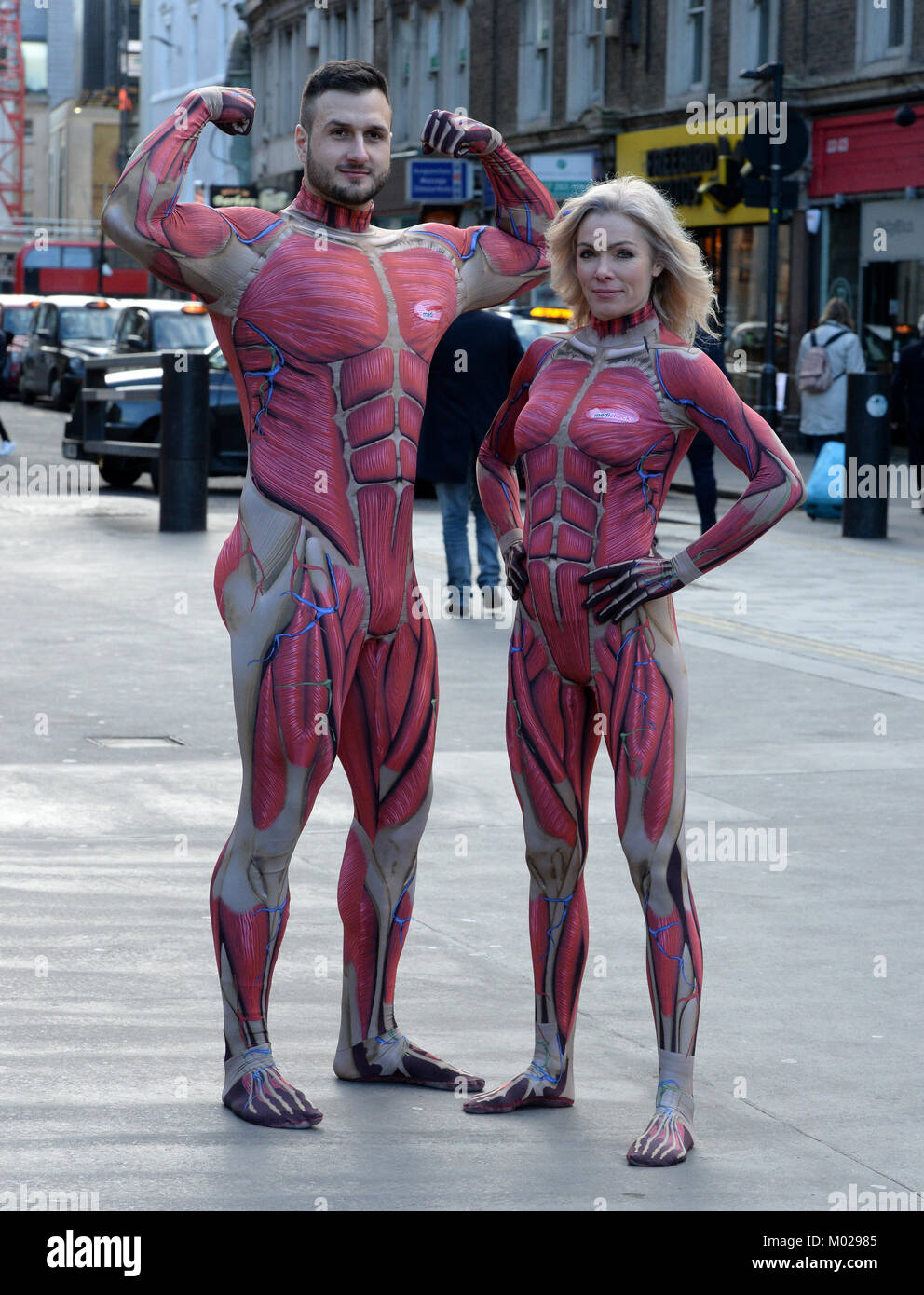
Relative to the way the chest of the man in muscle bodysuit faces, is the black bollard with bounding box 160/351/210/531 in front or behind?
behind

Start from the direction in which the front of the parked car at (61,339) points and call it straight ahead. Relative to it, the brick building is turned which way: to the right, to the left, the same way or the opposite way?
to the right

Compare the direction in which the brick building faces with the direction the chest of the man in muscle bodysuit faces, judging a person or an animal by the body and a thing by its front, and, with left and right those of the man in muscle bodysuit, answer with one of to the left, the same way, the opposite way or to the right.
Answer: to the right

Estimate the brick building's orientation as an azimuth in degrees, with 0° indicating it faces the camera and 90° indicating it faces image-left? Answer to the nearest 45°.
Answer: approximately 45°

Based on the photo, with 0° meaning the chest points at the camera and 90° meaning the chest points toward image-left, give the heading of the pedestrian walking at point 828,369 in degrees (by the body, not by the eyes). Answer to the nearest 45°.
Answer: approximately 225°

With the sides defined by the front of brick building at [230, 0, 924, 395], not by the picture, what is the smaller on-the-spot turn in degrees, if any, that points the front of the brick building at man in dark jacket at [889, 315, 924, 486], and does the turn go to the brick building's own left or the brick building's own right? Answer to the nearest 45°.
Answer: approximately 45° to the brick building's own left
